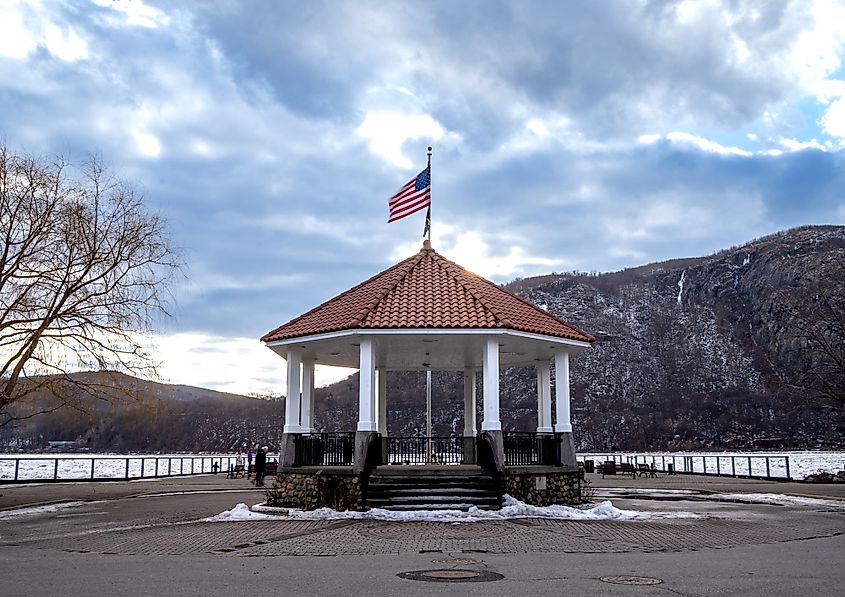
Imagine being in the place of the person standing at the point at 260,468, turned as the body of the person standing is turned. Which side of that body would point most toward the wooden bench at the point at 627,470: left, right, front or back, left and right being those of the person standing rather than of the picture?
right

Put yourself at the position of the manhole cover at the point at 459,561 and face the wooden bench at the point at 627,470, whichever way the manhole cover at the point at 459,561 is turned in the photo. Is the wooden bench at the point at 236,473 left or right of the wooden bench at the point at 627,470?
left

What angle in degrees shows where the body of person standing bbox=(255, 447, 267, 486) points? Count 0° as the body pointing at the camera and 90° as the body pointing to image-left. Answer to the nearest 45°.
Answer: approximately 180°

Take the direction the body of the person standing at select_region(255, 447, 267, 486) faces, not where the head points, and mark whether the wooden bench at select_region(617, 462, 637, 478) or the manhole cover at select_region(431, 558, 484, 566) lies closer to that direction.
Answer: the wooden bench

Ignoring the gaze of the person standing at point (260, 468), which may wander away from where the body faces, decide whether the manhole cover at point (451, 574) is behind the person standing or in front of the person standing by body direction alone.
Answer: behind
